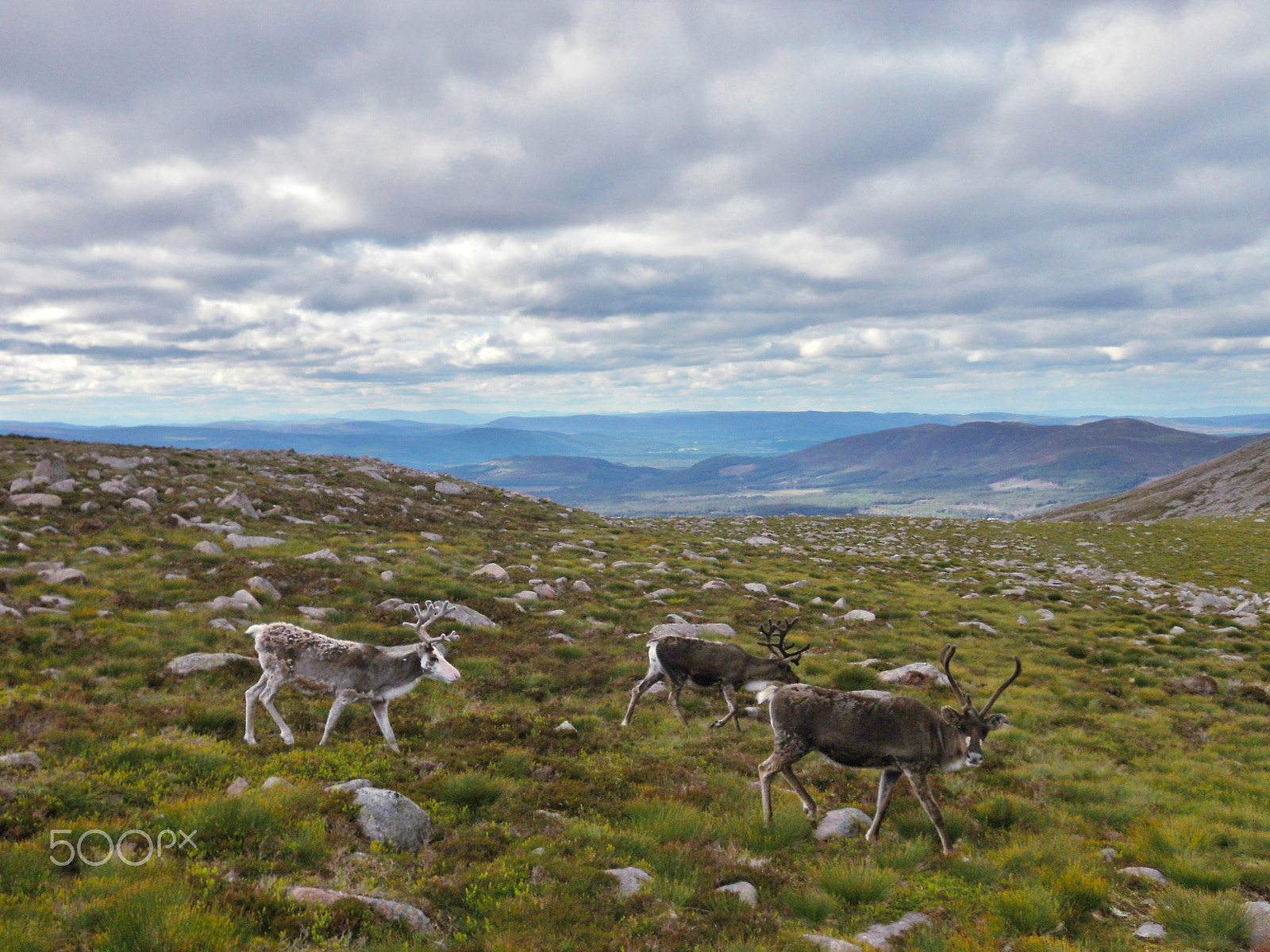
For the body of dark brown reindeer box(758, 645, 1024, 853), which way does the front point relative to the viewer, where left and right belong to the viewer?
facing to the right of the viewer

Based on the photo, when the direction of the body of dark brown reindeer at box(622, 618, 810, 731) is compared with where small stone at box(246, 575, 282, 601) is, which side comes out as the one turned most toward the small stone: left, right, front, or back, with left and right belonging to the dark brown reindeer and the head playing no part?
back

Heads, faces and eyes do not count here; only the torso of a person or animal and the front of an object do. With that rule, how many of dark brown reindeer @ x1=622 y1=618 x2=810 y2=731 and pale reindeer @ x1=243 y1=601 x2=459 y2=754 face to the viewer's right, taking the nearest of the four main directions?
2

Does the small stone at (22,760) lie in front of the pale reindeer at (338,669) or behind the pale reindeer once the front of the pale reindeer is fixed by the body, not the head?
behind

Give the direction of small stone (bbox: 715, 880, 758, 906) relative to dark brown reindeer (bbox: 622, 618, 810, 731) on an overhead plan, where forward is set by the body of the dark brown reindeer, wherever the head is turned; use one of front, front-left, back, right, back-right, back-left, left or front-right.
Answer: right

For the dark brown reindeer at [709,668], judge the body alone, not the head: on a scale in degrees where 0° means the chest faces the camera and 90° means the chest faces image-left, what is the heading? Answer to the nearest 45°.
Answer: approximately 270°

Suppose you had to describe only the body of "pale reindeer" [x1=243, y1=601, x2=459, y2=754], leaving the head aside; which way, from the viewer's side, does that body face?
to the viewer's right

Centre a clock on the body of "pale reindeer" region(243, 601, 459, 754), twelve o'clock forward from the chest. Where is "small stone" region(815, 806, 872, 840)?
The small stone is roughly at 1 o'clock from the pale reindeer.
